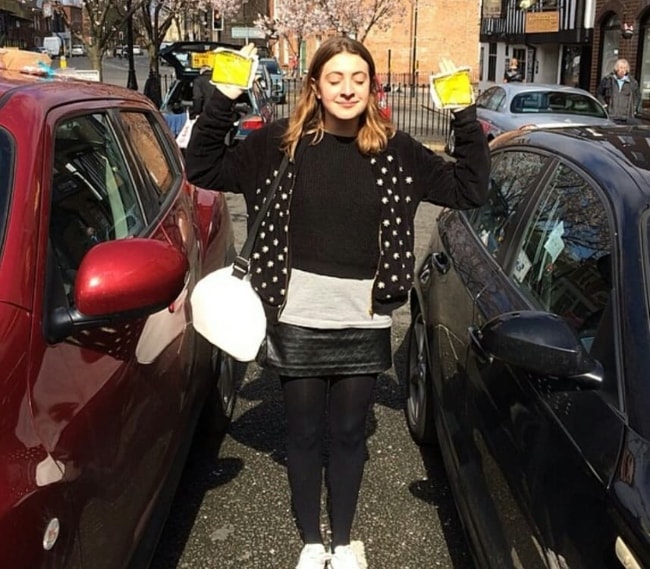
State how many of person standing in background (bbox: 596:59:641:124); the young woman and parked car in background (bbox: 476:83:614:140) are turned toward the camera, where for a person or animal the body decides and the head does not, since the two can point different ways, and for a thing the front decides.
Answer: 2

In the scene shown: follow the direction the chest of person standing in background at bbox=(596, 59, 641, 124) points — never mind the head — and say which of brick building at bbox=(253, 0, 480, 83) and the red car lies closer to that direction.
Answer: the red car

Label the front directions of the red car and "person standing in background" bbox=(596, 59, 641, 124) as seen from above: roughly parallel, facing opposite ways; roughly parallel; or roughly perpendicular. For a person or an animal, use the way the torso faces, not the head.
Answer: roughly parallel

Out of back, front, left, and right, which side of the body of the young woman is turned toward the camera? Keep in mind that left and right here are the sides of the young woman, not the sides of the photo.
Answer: front

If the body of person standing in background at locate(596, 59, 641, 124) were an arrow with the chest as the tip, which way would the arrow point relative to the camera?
toward the camera

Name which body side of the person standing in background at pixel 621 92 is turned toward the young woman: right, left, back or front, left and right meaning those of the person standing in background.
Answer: front

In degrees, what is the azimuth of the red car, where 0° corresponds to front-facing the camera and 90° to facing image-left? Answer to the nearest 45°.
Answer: approximately 45°

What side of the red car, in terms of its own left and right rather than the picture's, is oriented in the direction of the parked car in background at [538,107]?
back

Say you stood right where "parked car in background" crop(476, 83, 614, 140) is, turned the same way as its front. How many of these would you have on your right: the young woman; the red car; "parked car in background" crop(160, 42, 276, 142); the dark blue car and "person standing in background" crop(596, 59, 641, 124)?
1

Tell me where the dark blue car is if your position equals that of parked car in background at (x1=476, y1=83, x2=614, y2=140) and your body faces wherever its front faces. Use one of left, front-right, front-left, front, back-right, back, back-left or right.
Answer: back-left
